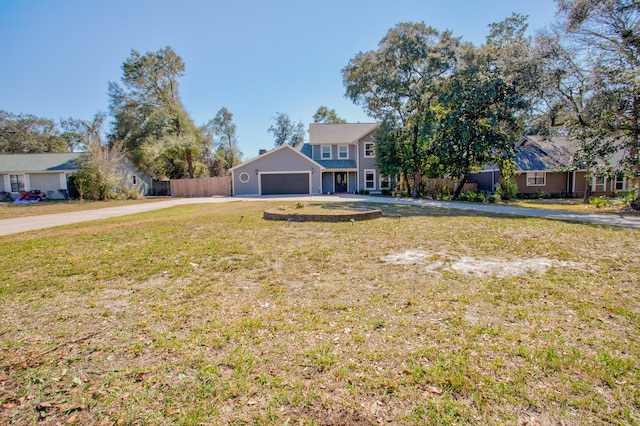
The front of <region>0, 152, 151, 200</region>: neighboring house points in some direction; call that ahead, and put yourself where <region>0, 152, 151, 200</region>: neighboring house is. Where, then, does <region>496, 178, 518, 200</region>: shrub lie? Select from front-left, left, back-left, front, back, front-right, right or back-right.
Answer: front-left

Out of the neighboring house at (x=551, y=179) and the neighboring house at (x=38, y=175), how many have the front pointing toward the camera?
2

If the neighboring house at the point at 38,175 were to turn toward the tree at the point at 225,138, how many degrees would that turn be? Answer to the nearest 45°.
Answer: approximately 135° to its left

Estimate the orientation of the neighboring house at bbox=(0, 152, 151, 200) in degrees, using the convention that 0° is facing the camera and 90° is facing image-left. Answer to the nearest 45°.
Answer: approximately 0°

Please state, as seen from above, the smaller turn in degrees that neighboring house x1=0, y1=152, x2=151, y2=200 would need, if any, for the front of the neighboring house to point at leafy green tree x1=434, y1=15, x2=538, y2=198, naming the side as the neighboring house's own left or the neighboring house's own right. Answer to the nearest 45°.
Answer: approximately 45° to the neighboring house's own left

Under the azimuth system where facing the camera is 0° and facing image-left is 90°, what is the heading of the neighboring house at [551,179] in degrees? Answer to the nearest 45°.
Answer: approximately 0°

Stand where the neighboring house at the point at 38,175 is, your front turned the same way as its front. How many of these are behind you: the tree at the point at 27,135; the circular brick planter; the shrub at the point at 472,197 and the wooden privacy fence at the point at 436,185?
1

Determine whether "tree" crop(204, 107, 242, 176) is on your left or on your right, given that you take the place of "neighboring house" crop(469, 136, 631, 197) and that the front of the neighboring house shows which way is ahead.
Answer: on your right

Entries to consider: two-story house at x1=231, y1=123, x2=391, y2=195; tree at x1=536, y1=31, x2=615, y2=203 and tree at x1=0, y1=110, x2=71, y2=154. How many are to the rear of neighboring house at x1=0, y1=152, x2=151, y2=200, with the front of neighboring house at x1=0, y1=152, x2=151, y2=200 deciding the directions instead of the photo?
1

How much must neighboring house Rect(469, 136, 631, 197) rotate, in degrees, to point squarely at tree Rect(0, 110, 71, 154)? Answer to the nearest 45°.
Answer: approximately 90° to its right

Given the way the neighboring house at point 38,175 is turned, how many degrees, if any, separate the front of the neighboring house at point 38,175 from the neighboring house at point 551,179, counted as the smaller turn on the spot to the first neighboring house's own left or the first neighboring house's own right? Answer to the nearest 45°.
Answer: approximately 45° to the first neighboring house's own left
